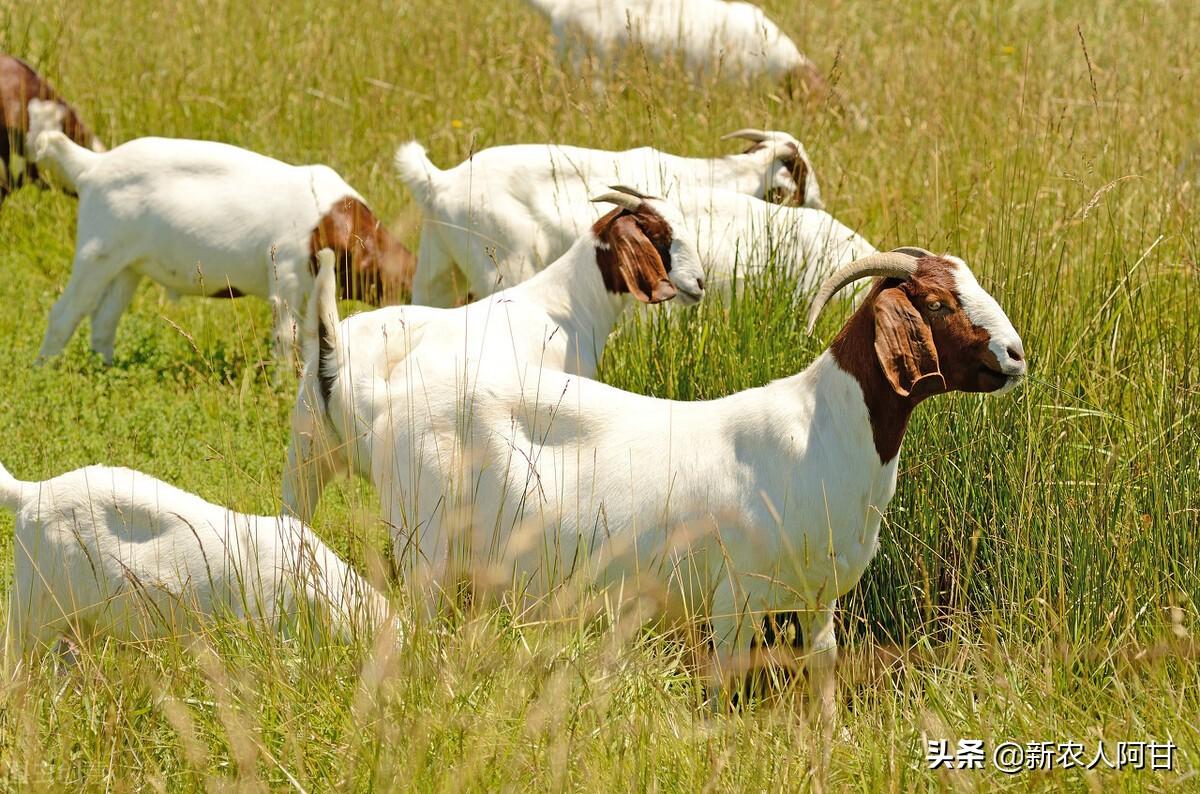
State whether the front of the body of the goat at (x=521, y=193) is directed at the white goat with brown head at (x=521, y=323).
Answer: no

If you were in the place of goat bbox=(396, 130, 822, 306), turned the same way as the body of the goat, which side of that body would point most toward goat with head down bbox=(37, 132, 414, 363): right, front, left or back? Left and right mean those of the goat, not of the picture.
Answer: back

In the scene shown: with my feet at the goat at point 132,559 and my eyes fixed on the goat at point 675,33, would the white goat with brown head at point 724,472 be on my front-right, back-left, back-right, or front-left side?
front-right

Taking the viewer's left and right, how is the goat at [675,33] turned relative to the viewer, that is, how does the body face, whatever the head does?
facing to the right of the viewer

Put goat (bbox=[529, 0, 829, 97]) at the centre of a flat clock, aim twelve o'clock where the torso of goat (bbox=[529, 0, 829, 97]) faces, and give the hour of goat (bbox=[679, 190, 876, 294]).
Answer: goat (bbox=[679, 190, 876, 294]) is roughly at 3 o'clock from goat (bbox=[529, 0, 829, 97]).

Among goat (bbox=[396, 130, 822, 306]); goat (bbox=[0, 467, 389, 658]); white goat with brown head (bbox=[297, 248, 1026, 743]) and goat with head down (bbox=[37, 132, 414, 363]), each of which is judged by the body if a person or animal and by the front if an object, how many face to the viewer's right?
4

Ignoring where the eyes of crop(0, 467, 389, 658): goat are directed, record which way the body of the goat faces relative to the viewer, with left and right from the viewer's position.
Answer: facing to the right of the viewer

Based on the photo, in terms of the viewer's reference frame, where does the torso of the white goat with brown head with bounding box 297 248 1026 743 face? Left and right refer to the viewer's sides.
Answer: facing to the right of the viewer

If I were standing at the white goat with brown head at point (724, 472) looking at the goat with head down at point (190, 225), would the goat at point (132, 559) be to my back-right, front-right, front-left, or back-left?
front-left

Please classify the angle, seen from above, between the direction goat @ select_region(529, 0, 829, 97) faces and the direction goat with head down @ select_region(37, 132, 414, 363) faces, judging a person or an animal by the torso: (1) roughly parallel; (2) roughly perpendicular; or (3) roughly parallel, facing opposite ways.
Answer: roughly parallel

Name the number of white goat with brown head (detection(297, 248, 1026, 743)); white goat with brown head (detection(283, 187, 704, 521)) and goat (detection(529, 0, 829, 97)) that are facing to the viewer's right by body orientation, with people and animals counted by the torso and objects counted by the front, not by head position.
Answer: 3

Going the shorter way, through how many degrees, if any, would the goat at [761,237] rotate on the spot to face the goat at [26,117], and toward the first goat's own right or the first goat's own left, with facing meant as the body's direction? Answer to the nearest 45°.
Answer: approximately 135° to the first goat's own left

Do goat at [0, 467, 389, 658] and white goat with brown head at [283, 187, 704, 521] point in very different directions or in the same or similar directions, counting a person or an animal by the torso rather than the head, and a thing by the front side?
same or similar directions

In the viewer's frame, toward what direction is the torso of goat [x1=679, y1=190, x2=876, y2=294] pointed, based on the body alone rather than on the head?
to the viewer's right

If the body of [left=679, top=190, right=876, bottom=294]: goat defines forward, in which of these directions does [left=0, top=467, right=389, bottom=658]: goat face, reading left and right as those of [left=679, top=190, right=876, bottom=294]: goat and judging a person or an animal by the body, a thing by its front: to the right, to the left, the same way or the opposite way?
the same way

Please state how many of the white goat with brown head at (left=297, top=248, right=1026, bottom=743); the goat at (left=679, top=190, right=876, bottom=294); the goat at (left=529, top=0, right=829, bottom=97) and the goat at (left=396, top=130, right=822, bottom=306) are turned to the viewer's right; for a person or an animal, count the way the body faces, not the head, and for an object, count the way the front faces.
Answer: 4

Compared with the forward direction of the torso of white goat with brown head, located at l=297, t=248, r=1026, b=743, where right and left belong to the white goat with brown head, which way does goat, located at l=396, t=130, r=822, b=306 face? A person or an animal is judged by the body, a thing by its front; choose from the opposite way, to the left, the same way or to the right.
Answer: the same way

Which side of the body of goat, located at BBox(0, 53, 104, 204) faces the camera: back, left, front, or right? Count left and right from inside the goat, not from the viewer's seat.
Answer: right
